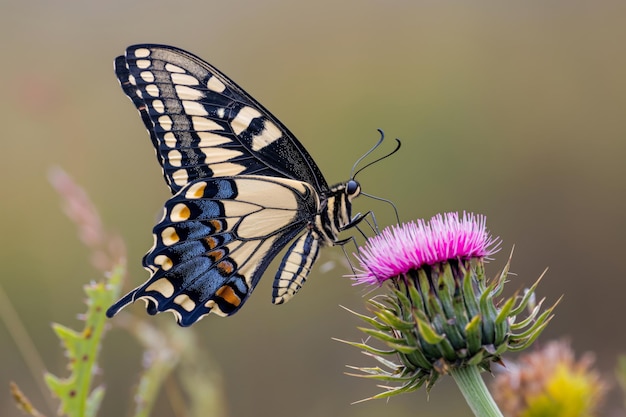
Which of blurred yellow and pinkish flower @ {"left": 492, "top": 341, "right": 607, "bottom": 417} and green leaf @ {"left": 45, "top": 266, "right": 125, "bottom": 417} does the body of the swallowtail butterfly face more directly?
the blurred yellow and pinkish flower

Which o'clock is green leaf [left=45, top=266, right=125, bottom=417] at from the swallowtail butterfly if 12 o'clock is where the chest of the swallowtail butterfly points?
The green leaf is roughly at 5 o'clock from the swallowtail butterfly.

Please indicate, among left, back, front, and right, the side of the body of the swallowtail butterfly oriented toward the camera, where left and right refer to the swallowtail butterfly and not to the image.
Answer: right

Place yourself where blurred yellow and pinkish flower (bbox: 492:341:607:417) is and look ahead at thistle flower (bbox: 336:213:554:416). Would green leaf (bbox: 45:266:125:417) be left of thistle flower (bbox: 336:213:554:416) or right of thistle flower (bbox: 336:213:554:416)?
right
